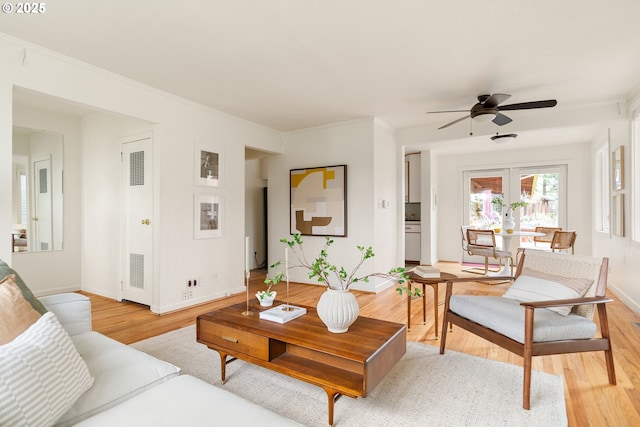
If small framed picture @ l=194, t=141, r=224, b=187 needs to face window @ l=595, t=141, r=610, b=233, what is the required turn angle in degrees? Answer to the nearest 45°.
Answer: approximately 45° to its left

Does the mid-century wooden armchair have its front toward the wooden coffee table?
yes

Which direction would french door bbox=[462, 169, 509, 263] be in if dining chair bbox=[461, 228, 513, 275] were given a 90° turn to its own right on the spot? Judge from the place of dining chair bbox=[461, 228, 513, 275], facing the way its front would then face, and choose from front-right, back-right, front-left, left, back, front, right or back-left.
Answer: back-left

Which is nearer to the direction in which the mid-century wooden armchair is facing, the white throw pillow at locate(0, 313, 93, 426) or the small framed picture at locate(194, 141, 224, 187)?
the white throw pillow

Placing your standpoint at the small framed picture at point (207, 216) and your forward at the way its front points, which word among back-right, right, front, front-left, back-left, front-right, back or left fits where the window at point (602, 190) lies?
front-left

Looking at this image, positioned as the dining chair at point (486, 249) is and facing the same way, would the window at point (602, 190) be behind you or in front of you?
in front

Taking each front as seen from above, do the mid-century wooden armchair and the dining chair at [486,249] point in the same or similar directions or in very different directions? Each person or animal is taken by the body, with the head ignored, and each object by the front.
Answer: very different directions

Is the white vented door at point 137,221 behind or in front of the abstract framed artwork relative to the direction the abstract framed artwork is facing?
in front

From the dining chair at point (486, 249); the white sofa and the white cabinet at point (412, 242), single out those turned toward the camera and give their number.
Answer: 1

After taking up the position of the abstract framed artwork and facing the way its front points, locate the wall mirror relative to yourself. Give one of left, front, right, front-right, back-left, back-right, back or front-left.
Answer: front-right

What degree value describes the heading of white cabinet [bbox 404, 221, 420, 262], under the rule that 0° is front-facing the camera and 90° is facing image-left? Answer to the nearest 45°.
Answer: approximately 0°

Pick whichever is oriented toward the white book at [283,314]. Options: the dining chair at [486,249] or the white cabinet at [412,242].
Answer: the white cabinet
